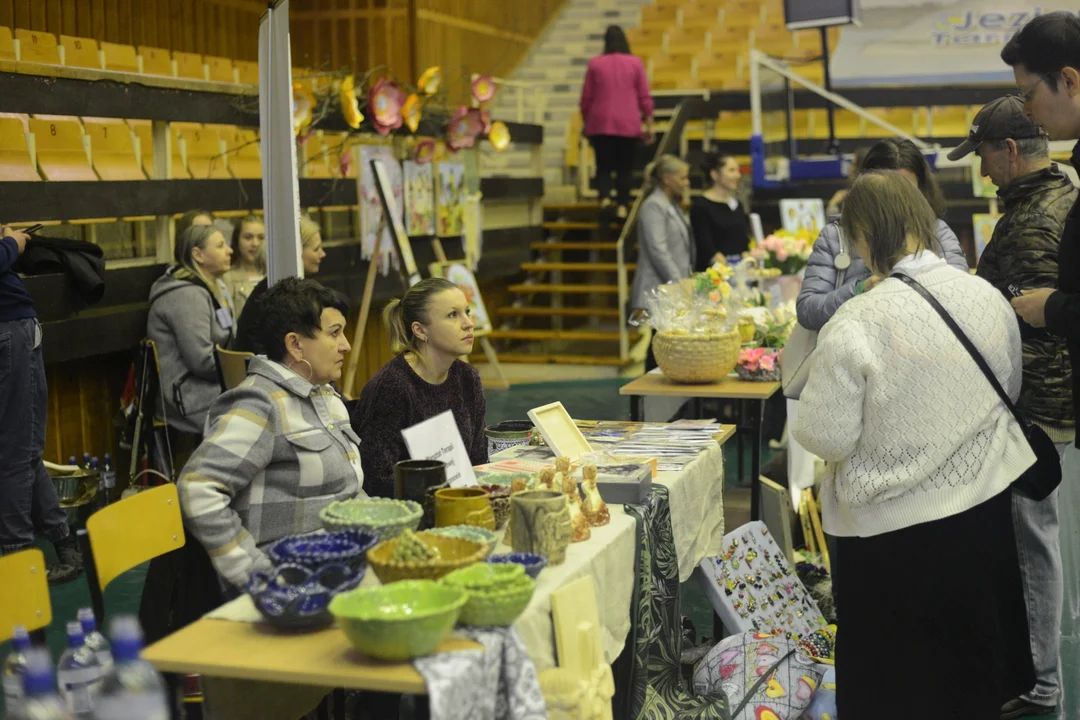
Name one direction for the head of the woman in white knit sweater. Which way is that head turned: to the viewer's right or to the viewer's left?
to the viewer's left

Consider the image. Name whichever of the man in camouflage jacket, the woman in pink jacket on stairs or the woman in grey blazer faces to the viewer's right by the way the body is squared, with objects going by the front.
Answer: the woman in grey blazer

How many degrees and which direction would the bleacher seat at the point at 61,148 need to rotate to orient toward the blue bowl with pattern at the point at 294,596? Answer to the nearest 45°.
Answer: approximately 45° to its right

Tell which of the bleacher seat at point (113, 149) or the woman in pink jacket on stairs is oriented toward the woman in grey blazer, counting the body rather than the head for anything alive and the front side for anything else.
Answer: the bleacher seat

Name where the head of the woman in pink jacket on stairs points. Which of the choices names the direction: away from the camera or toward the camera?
away from the camera

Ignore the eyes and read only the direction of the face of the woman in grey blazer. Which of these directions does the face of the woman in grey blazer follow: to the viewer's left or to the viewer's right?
to the viewer's right

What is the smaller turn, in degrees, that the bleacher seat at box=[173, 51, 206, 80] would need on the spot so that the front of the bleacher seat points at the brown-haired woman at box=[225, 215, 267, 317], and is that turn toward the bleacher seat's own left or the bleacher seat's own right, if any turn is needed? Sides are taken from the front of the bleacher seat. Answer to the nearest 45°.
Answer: approximately 45° to the bleacher seat's own right
